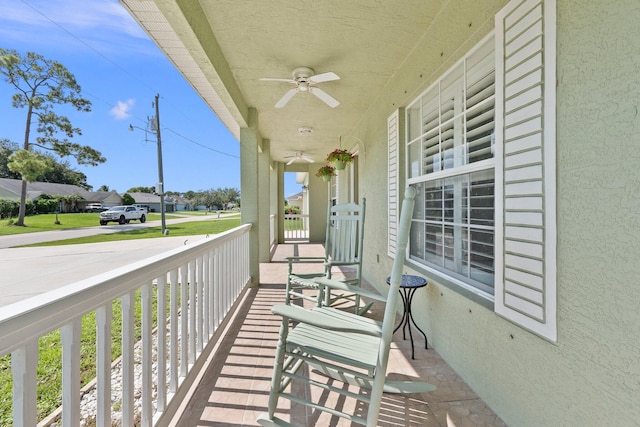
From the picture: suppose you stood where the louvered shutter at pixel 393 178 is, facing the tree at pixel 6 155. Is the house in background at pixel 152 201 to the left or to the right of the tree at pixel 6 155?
right

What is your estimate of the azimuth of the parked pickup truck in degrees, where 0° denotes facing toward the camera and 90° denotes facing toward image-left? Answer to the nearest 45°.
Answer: approximately 45°

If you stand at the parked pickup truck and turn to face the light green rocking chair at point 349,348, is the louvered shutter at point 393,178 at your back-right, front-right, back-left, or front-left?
front-left

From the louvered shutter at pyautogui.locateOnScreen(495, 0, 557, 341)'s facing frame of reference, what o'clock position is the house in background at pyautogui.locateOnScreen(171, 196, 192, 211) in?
The house in background is roughly at 2 o'clock from the louvered shutter.

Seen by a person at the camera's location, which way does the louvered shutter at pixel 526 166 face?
facing the viewer and to the left of the viewer

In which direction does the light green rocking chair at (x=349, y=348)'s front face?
to the viewer's left

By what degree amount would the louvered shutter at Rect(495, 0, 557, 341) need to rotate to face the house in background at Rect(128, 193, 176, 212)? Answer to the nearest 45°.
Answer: approximately 45° to its right

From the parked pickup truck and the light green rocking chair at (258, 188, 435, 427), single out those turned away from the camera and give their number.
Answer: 0

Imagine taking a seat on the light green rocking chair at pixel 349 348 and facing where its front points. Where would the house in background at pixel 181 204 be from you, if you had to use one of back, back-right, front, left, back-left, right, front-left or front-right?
front-right

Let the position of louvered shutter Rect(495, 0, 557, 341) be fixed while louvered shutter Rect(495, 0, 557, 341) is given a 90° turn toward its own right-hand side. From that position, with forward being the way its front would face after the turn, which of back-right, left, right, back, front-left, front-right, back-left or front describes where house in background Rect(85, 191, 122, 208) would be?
front-left

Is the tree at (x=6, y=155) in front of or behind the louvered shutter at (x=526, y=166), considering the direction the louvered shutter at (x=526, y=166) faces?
in front

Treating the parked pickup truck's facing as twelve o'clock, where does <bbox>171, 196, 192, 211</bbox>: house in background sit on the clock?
The house in background is roughly at 5 o'clock from the parked pickup truck.
